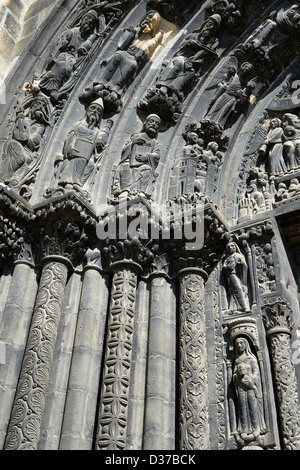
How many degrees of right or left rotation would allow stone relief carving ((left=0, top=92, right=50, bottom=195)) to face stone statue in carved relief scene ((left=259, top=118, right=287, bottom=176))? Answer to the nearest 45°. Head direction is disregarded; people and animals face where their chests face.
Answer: approximately 45° to its left

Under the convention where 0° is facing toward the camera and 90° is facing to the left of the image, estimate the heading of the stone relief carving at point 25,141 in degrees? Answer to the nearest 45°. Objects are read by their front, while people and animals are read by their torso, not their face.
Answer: approximately 315°

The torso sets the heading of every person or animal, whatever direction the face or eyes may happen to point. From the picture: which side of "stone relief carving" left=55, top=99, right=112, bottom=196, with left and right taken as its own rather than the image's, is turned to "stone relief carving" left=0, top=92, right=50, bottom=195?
right

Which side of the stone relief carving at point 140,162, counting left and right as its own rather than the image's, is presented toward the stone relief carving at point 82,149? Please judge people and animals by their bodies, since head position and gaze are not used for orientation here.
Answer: right

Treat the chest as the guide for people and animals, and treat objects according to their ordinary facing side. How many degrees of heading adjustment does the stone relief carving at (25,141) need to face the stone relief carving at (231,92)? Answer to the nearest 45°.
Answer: approximately 45° to its left

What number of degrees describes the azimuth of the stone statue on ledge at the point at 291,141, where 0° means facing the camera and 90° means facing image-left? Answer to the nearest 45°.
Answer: approximately 0°

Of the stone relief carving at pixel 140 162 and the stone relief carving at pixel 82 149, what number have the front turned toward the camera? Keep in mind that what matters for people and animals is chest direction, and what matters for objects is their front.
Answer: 2

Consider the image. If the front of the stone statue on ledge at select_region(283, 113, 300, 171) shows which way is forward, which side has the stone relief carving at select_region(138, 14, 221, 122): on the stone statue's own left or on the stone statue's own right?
on the stone statue's own right

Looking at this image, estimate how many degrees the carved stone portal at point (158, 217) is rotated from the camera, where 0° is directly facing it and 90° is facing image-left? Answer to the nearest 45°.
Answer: approximately 0°

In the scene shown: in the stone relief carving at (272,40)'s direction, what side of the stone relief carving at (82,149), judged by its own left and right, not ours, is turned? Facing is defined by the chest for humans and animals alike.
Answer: left

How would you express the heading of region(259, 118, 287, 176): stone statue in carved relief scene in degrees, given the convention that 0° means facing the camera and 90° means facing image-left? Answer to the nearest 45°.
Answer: approximately 45°
